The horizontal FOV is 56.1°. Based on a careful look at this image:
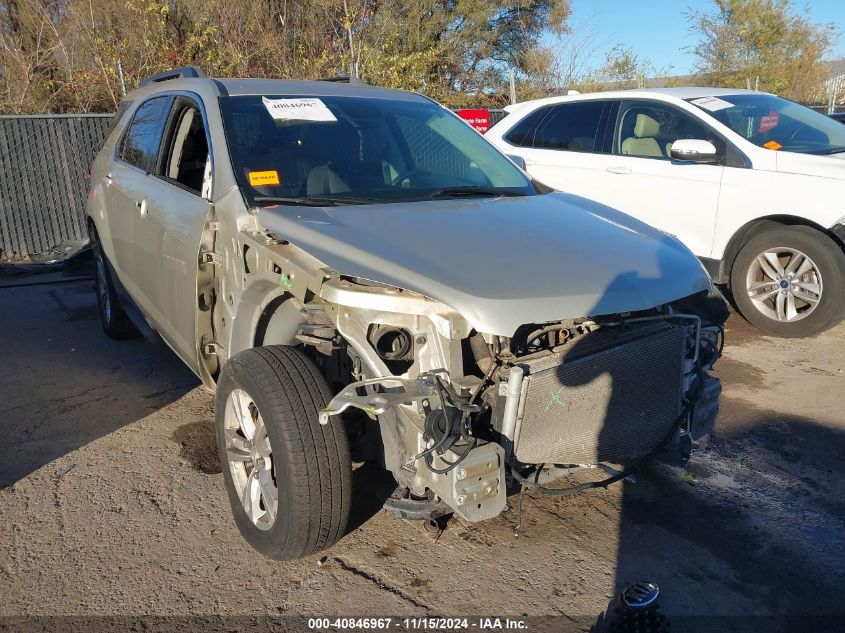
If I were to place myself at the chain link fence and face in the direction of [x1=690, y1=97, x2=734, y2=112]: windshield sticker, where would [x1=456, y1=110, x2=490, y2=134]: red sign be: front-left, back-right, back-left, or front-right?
front-left

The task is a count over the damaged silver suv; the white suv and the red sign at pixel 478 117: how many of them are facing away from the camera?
0

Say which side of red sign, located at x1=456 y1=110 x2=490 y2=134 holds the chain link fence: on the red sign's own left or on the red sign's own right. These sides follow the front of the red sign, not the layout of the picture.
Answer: on the red sign's own right

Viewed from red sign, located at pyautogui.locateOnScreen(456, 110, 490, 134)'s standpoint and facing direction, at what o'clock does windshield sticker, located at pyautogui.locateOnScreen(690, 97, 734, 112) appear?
The windshield sticker is roughly at 11 o'clock from the red sign.

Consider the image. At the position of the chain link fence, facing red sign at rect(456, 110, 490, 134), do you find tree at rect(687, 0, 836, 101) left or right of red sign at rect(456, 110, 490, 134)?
left

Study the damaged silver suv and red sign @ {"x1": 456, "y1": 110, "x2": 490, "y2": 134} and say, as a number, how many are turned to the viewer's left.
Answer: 0

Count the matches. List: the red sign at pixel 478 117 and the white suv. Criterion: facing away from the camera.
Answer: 0

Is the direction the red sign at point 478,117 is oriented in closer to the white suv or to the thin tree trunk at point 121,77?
the white suv

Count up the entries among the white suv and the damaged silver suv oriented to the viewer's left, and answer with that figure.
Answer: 0

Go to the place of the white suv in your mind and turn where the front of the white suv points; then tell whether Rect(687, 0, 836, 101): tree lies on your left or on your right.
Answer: on your left

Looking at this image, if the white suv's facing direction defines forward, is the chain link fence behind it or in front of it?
behind

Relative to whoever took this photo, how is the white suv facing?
facing the viewer and to the right of the viewer

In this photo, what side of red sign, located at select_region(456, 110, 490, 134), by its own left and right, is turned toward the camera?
front

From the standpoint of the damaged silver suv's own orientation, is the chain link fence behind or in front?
behind
